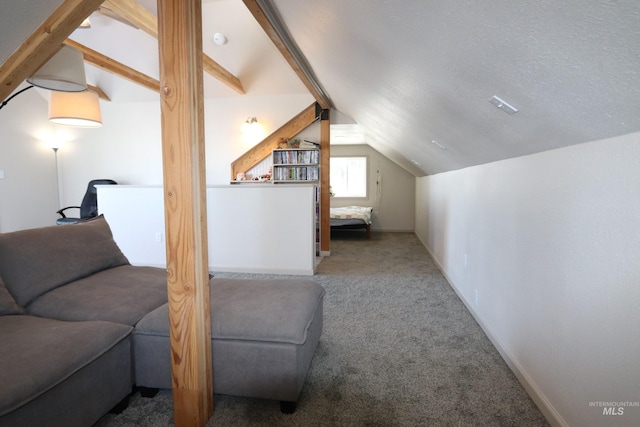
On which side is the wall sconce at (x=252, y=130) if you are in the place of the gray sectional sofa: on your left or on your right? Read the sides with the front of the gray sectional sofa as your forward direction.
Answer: on your left

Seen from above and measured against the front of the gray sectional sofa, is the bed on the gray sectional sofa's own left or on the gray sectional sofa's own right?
on the gray sectional sofa's own left

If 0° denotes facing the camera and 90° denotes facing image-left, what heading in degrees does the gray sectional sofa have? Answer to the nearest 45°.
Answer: approximately 315°

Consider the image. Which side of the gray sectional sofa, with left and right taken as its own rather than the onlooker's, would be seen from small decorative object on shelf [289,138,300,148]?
left
